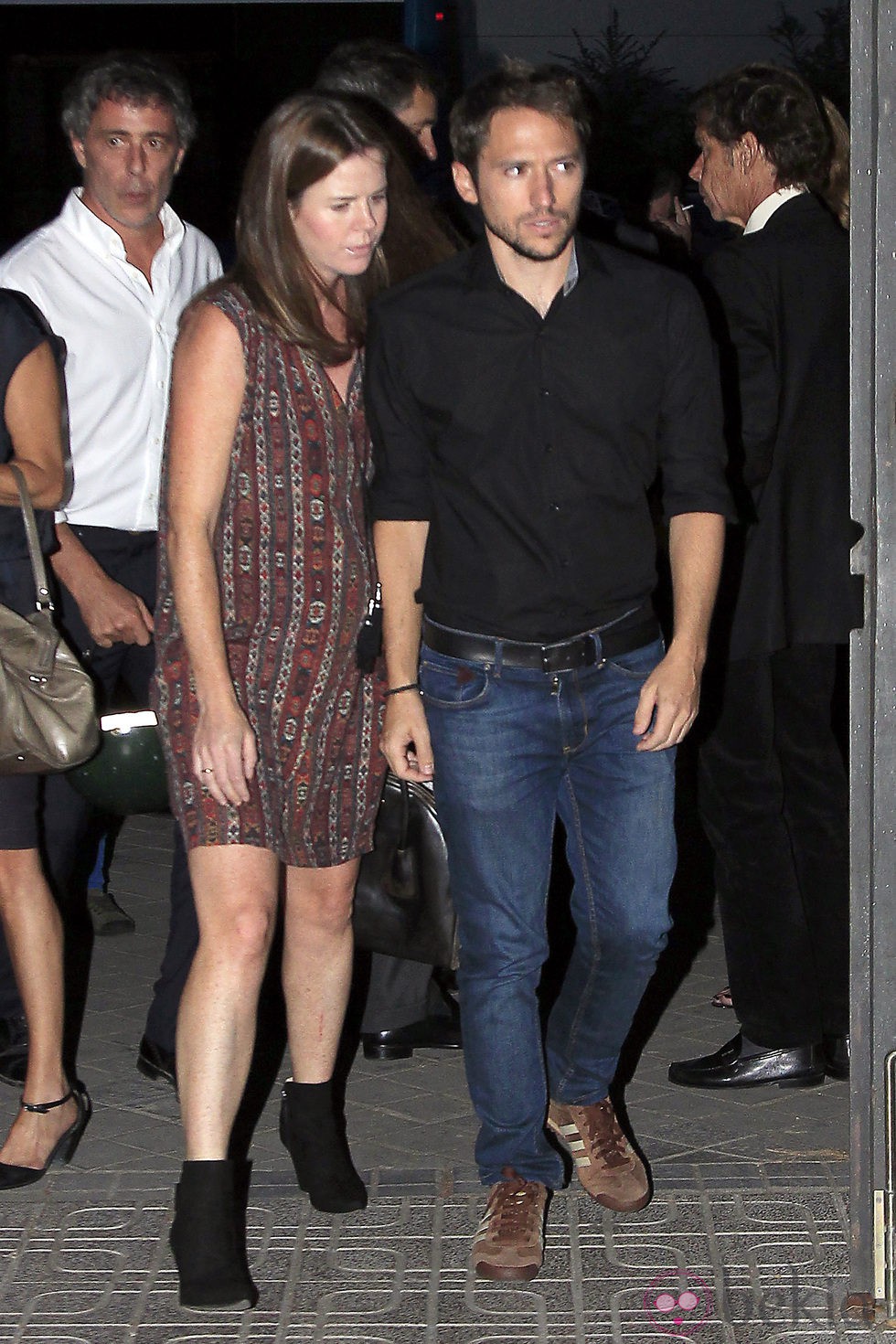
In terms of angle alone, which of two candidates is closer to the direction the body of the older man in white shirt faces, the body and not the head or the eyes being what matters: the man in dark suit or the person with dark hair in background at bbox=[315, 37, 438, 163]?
the man in dark suit

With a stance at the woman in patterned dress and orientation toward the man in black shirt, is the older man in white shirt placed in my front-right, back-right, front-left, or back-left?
back-left

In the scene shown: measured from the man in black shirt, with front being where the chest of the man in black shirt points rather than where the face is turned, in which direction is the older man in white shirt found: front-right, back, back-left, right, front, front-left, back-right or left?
back-right

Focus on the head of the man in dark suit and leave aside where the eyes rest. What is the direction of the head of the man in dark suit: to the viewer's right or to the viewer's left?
to the viewer's left

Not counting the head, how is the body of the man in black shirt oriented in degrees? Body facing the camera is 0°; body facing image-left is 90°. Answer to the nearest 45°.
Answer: approximately 0°

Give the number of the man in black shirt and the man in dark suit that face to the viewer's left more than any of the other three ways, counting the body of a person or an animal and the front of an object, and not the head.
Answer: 1

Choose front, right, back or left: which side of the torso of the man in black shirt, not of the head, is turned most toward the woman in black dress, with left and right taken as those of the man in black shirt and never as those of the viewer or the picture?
right

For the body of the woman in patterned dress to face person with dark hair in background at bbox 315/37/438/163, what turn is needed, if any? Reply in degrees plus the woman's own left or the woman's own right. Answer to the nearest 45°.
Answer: approximately 135° to the woman's own left

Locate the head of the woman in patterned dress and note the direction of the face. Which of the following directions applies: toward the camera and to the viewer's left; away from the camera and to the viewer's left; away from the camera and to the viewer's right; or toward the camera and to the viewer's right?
toward the camera and to the viewer's right

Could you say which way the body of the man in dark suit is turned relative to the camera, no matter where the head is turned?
to the viewer's left
